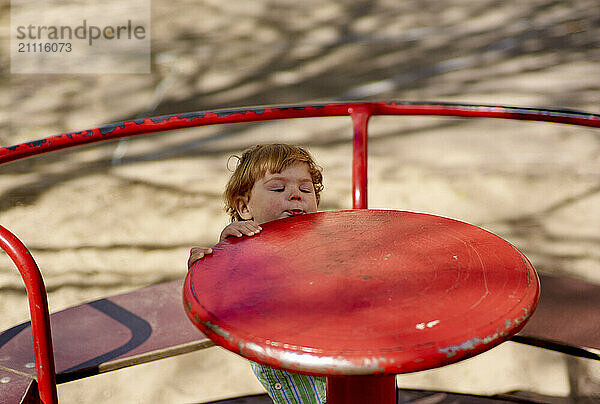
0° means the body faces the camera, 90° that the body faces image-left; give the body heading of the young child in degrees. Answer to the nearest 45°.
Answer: approximately 315°
